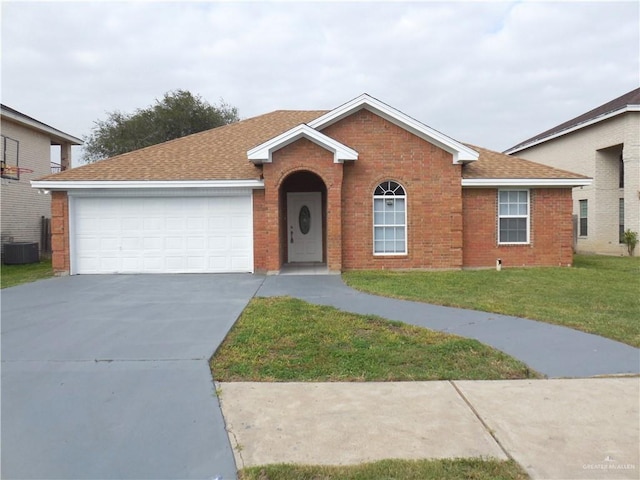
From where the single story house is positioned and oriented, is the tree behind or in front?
behind

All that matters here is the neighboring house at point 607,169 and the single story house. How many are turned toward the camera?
2

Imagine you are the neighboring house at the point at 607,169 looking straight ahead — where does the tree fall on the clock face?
The tree is roughly at 3 o'clock from the neighboring house.

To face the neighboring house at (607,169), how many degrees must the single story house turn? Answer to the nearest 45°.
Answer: approximately 135° to its left

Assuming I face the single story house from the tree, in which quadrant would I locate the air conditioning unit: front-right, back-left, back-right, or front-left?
front-right

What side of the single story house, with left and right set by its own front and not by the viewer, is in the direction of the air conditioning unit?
right

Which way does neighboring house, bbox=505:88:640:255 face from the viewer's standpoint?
toward the camera

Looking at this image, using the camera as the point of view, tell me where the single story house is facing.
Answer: facing the viewer
